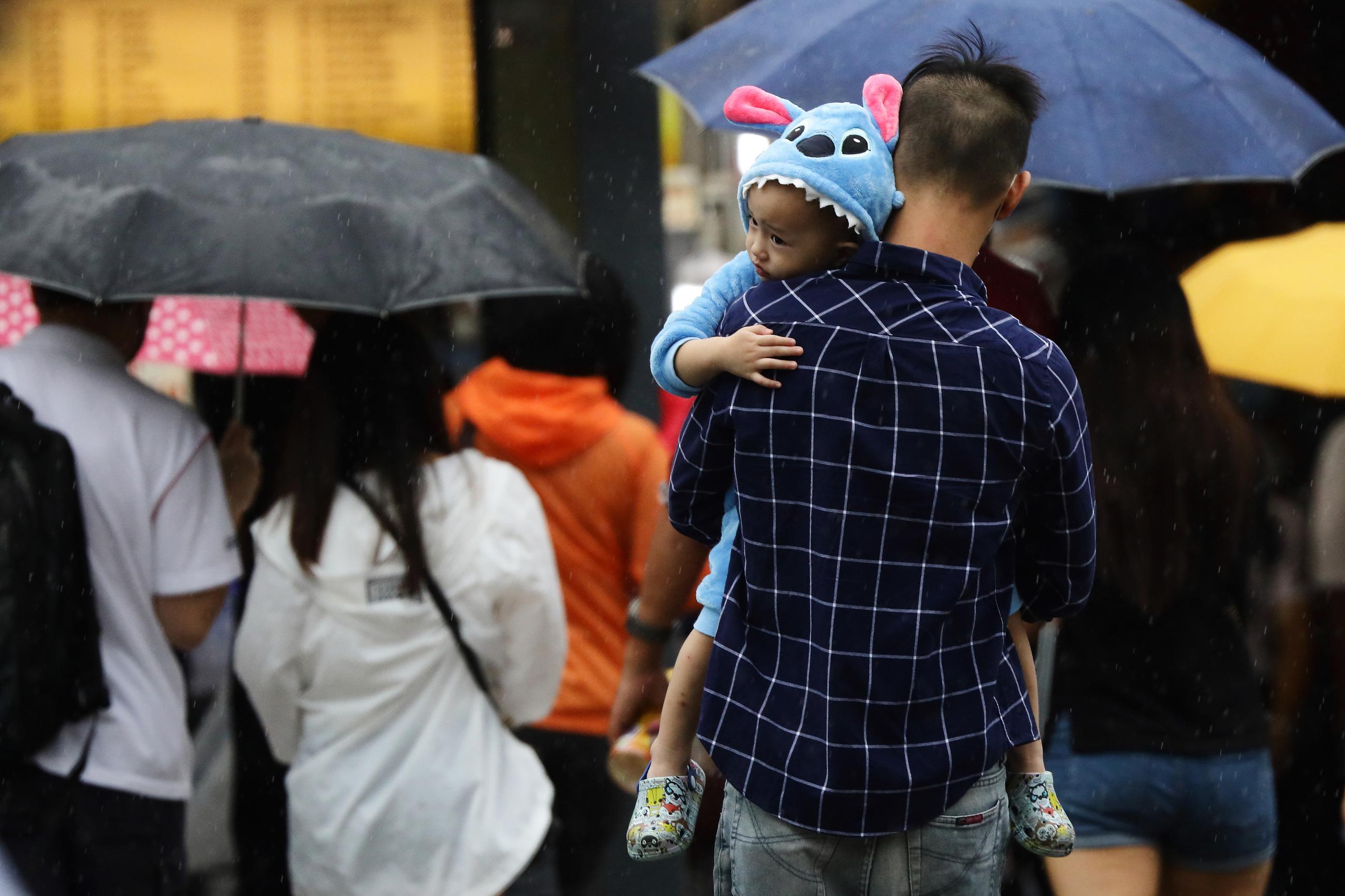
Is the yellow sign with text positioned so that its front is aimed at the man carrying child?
yes

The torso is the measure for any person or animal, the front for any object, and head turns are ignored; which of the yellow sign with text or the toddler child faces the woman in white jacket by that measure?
the yellow sign with text

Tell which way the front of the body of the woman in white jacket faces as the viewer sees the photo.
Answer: away from the camera

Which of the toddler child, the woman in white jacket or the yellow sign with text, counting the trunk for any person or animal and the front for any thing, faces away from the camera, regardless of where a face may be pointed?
the woman in white jacket

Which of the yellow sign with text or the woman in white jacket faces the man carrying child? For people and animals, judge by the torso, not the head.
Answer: the yellow sign with text

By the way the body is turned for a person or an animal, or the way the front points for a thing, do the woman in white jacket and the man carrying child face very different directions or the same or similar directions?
same or similar directions

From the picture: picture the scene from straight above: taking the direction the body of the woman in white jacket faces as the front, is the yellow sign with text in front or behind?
in front

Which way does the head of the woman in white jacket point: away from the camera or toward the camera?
away from the camera

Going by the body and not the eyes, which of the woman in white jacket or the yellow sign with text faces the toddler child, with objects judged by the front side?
the yellow sign with text

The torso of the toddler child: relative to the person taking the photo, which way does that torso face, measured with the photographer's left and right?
facing the viewer

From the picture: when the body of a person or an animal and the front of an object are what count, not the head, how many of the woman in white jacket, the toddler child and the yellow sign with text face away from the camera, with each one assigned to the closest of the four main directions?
1

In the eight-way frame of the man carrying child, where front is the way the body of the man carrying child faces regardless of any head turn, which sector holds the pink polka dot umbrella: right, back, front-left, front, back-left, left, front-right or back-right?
front-left

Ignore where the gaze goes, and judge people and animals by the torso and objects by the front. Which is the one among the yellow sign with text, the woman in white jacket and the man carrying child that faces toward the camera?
the yellow sign with text

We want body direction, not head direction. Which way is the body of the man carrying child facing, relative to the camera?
away from the camera

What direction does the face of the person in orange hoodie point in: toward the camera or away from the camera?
away from the camera

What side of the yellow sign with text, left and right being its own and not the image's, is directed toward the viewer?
front

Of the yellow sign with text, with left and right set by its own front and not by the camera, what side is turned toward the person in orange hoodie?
front

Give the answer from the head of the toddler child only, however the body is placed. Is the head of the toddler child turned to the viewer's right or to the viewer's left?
to the viewer's left
